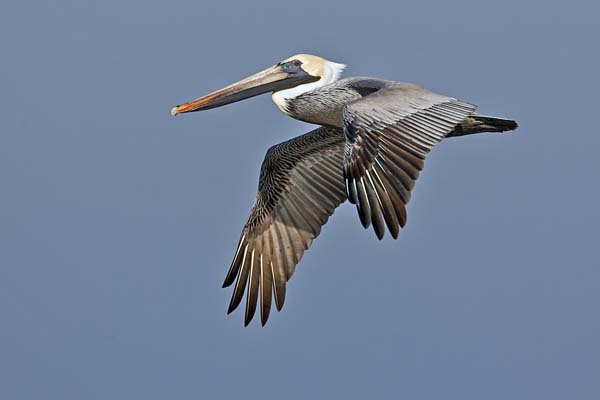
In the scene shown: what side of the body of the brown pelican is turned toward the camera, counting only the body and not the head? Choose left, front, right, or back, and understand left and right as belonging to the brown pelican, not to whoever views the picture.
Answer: left
